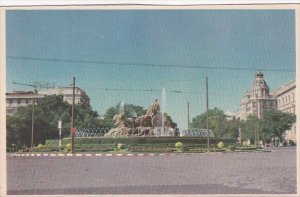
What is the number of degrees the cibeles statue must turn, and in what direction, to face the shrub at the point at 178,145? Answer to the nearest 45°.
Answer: approximately 90° to its left

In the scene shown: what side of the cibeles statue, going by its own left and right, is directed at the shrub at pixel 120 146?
left

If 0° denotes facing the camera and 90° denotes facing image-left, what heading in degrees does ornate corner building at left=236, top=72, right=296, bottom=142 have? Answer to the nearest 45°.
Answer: approximately 45°

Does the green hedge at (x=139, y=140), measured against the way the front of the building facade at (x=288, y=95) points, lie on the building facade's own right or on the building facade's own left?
on the building facade's own right

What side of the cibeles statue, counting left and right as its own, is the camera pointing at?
left

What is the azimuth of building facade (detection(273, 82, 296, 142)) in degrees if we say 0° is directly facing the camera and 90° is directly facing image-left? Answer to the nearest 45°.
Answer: approximately 45°
